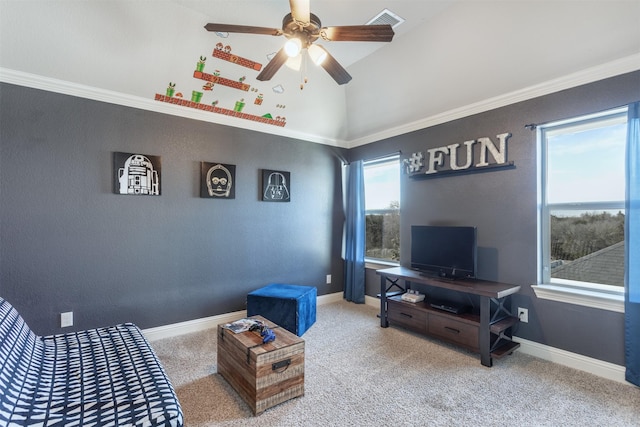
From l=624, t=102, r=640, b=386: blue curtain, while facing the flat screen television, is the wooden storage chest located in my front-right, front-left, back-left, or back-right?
front-left

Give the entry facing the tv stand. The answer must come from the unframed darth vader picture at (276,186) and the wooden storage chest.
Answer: the unframed darth vader picture

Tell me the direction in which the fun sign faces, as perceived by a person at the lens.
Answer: facing the viewer and to the left of the viewer

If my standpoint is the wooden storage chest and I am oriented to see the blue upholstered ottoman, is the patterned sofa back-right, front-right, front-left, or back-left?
back-left

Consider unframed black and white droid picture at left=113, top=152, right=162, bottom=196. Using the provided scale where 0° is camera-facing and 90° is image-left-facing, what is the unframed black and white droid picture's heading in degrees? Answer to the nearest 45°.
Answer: approximately 0°

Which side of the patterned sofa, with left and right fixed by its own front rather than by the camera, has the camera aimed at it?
right

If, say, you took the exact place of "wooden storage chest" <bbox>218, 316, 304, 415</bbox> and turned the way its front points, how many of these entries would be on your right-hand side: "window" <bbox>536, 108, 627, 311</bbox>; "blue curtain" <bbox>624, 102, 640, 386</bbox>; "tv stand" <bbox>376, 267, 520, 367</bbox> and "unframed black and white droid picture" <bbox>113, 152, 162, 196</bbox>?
1

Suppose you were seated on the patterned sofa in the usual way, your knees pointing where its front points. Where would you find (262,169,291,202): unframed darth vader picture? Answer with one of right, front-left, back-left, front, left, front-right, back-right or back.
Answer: front-left

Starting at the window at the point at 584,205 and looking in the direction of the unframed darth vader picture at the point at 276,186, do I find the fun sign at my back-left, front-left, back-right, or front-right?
front-right

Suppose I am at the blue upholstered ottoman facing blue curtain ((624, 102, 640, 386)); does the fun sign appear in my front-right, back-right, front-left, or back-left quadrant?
front-left

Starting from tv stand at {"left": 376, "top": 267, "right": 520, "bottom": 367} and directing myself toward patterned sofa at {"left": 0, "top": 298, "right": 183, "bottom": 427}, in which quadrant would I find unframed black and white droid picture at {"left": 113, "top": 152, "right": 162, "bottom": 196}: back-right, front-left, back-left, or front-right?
front-right

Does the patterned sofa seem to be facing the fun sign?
yes

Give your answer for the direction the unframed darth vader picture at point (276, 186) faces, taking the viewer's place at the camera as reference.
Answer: facing the viewer and to the right of the viewer

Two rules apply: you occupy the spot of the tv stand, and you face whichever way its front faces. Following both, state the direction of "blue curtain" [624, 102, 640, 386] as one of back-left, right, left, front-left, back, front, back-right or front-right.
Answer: back-left

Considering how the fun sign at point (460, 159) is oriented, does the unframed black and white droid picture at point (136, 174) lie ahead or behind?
ahead
